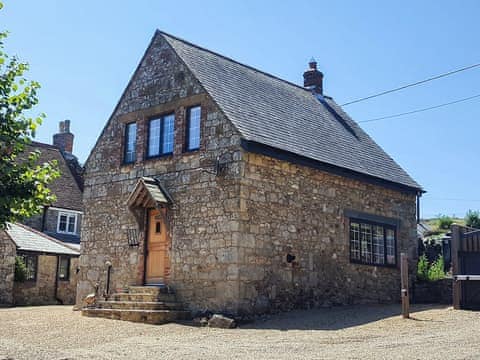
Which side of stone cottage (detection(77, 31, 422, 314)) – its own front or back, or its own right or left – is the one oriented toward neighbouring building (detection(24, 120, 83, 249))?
right

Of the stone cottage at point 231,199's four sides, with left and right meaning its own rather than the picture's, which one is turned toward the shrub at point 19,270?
right

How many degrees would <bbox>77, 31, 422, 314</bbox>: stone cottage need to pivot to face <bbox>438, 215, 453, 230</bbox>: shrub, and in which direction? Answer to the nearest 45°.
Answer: approximately 180°

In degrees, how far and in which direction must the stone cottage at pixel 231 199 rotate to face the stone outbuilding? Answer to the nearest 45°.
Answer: approximately 90° to its right

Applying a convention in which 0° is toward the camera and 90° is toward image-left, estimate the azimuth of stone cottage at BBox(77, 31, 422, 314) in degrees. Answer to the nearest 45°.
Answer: approximately 45°

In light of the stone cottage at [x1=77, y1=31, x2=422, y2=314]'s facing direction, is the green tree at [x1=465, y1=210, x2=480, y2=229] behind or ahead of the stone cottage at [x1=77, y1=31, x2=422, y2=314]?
behind

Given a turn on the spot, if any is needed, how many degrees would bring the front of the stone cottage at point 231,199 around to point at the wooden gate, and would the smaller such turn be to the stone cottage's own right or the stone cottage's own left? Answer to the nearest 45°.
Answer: approximately 135° to the stone cottage's own left

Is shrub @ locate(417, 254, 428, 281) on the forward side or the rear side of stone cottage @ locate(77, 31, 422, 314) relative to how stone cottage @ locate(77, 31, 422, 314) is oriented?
on the rear side
